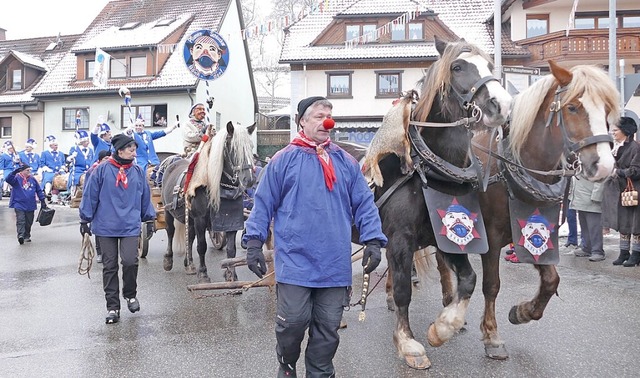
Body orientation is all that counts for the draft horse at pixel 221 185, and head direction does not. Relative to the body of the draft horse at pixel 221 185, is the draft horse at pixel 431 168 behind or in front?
in front

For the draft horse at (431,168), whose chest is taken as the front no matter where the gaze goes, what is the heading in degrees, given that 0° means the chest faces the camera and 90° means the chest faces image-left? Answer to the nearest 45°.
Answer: approximately 315°

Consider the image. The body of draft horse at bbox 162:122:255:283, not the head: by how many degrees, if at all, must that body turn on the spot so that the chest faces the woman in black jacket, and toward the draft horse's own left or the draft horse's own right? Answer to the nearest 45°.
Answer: approximately 45° to the draft horse's own left

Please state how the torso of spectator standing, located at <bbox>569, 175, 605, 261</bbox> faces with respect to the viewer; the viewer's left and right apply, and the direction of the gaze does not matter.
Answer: facing the viewer and to the left of the viewer

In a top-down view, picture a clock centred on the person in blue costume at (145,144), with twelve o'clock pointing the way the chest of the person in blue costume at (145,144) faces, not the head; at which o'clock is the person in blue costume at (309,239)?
the person in blue costume at (309,239) is roughly at 12 o'clock from the person in blue costume at (145,144).

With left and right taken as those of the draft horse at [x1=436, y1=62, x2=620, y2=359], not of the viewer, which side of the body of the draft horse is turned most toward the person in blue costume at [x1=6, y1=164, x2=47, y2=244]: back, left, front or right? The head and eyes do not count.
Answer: back

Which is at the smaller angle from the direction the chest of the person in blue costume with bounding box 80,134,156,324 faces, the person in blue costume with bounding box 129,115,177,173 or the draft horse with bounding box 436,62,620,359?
the draft horse

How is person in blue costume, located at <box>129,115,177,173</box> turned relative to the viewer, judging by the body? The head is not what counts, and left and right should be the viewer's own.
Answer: facing the viewer

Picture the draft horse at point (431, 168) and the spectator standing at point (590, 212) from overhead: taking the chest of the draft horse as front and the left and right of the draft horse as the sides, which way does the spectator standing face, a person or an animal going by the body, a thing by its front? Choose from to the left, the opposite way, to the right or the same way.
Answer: to the right

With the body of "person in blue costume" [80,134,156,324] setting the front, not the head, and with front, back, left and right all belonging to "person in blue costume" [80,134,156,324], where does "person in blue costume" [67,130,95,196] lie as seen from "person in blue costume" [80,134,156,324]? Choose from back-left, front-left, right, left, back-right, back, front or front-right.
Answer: back

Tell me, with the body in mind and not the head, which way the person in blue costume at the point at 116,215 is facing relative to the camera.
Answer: toward the camera
